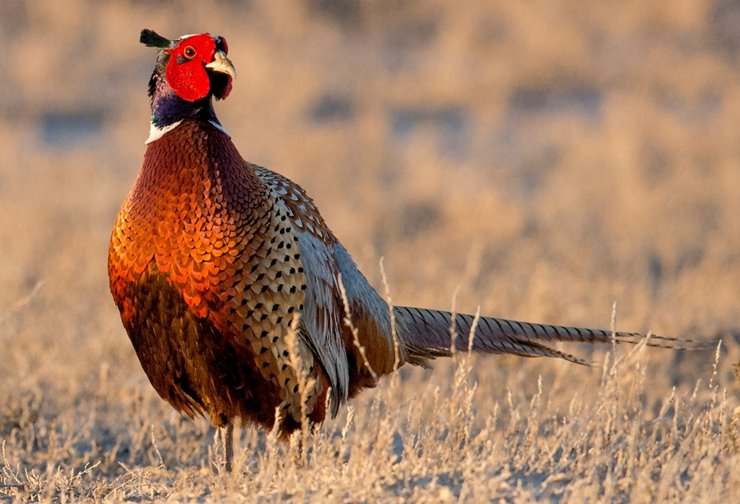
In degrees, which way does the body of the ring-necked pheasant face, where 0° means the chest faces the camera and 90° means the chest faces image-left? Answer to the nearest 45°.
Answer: approximately 45°
